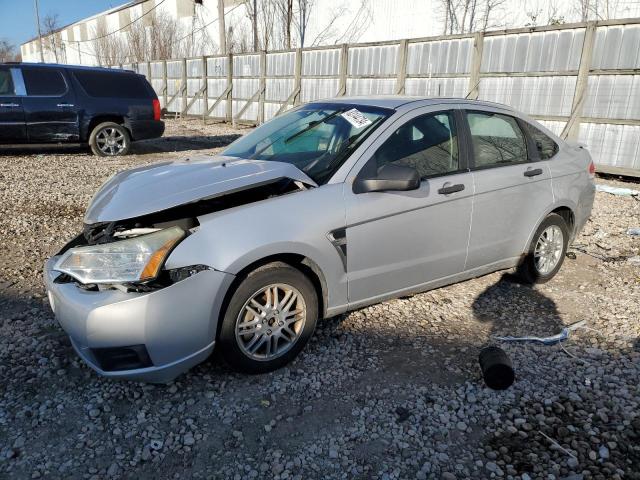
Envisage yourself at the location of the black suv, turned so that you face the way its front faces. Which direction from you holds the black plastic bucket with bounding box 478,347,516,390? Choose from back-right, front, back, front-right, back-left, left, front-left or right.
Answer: left

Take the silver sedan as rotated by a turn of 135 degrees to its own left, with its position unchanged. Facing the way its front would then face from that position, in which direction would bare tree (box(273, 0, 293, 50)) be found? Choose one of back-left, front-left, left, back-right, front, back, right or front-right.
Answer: left

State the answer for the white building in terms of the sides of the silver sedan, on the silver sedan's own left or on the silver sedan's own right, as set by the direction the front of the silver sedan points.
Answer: on the silver sedan's own right

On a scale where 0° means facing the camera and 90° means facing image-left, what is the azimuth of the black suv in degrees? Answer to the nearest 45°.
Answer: approximately 90°

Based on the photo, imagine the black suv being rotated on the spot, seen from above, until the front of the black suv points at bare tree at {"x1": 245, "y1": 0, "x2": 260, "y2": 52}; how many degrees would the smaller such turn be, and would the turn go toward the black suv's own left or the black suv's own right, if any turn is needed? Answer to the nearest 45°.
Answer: approximately 135° to the black suv's own right

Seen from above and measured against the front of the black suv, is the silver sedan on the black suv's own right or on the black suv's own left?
on the black suv's own left

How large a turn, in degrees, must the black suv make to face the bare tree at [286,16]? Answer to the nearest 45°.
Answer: approximately 135° to its right

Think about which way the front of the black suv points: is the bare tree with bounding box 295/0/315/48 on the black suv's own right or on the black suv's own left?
on the black suv's own right

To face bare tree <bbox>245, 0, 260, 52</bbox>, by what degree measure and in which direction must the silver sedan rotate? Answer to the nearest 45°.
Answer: approximately 135° to its right

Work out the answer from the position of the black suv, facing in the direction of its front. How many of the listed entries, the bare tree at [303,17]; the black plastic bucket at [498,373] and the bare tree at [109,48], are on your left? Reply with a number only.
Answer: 1

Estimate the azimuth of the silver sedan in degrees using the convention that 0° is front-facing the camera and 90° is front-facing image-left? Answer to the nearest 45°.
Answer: approximately 45°

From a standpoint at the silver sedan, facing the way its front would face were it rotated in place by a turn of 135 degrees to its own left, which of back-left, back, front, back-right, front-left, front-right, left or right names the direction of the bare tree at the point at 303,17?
left
